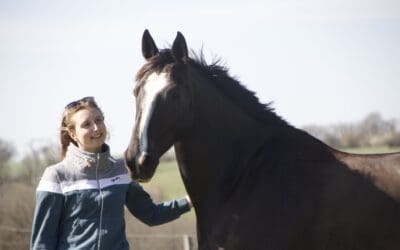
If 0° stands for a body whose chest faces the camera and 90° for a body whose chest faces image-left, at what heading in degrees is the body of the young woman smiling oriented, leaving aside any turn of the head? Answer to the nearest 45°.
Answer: approximately 315°

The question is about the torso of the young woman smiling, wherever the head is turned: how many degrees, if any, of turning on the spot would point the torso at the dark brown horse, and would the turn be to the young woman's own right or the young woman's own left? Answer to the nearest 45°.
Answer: approximately 45° to the young woman's own left
